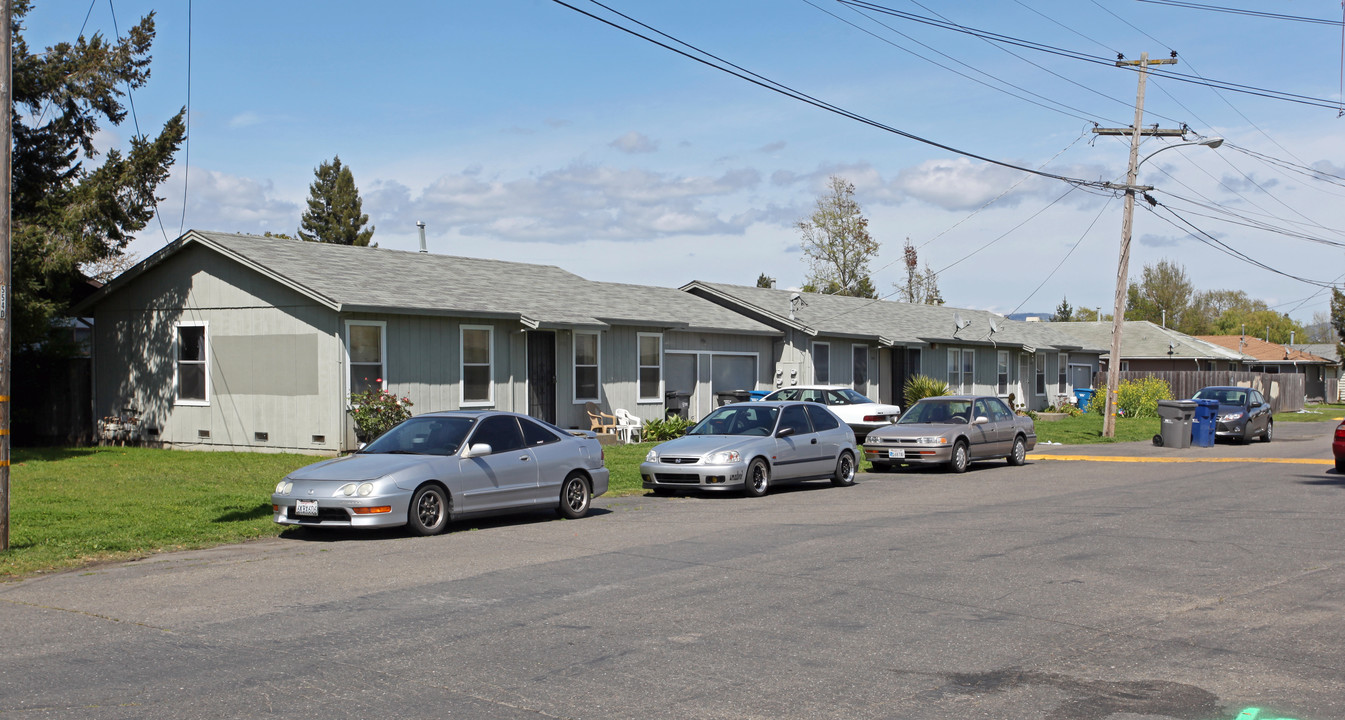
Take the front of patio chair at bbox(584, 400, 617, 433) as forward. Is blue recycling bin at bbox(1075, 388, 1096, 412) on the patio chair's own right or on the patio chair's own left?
on the patio chair's own left

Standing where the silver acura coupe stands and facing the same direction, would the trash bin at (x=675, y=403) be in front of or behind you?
behind

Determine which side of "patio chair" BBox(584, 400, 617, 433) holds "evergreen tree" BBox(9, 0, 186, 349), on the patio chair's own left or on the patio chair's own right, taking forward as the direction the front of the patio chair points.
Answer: on the patio chair's own right

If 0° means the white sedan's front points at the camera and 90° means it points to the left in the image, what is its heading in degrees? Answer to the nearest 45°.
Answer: approximately 135°

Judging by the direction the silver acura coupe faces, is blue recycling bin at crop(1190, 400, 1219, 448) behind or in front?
behind

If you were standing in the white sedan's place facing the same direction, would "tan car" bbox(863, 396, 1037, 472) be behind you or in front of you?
behind

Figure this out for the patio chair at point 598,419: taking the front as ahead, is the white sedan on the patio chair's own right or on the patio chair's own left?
on the patio chair's own left

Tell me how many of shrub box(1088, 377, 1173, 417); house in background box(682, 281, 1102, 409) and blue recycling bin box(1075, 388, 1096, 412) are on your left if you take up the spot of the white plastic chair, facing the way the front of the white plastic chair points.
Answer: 3

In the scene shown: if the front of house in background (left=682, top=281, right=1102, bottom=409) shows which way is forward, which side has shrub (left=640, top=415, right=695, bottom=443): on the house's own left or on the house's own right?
on the house's own right
